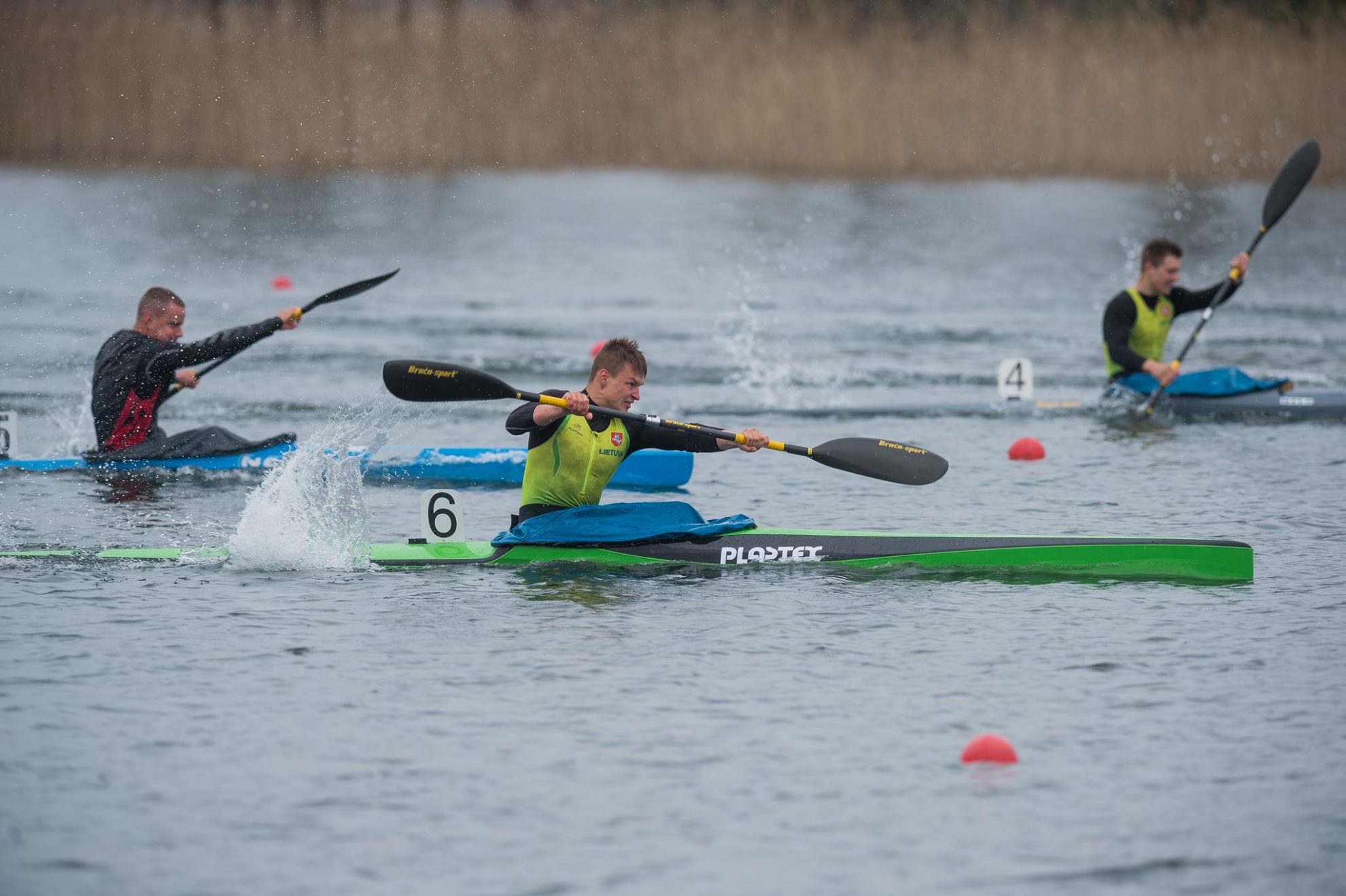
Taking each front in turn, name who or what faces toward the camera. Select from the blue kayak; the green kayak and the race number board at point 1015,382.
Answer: the race number board

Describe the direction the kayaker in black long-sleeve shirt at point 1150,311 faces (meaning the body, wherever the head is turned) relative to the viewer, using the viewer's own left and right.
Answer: facing the viewer and to the right of the viewer

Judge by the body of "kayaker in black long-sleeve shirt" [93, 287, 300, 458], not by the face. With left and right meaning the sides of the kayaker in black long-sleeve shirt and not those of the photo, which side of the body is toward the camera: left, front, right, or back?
right

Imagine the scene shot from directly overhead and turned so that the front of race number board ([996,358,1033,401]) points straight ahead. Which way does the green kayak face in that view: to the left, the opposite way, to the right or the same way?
to the left

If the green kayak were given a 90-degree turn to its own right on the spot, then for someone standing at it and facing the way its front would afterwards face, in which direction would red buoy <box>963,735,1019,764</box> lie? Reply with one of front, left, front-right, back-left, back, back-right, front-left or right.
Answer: front

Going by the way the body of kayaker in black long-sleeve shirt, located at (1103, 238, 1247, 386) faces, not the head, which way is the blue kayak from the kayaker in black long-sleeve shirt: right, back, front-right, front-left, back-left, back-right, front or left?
right

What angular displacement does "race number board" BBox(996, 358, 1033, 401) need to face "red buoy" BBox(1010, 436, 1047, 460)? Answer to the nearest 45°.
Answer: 0° — it already faces it

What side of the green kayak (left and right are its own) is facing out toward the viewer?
right

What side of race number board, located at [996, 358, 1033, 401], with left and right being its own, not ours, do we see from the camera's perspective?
front

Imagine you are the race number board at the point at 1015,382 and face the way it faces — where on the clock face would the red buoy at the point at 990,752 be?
The red buoy is roughly at 12 o'clock from the race number board.

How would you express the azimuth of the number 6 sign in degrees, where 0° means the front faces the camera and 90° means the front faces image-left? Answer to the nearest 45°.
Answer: approximately 0°

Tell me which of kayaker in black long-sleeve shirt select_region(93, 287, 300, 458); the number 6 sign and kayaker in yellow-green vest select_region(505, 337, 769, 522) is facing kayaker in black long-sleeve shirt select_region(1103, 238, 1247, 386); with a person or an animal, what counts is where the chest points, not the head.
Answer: kayaker in black long-sleeve shirt select_region(93, 287, 300, 458)

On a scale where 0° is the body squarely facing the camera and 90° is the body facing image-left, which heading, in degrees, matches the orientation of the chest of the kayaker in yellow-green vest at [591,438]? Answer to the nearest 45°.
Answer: approximately 315°

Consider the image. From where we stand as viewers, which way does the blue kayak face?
facing to the right of the viewer

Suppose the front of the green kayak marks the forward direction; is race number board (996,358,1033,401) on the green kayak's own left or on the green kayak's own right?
on the green kayak's own left
